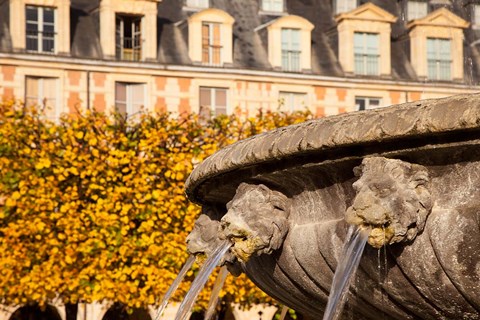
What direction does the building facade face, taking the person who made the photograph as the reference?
facing the viewer

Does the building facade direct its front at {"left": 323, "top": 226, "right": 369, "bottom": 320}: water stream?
yes

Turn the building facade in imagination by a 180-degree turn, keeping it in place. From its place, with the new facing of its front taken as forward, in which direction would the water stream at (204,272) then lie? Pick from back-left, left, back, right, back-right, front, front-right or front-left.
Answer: back

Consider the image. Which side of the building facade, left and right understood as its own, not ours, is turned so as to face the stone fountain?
front
